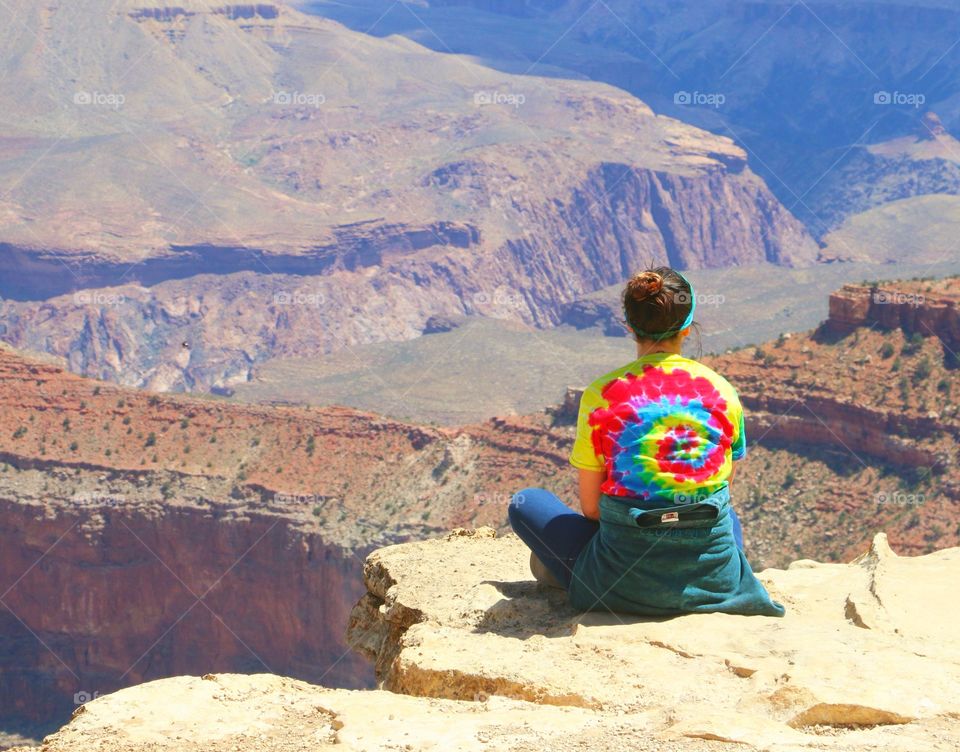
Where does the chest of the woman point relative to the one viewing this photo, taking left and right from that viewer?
facing away from the viewer

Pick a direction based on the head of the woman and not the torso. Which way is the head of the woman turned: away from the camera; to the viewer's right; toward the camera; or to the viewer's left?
away from the camera
